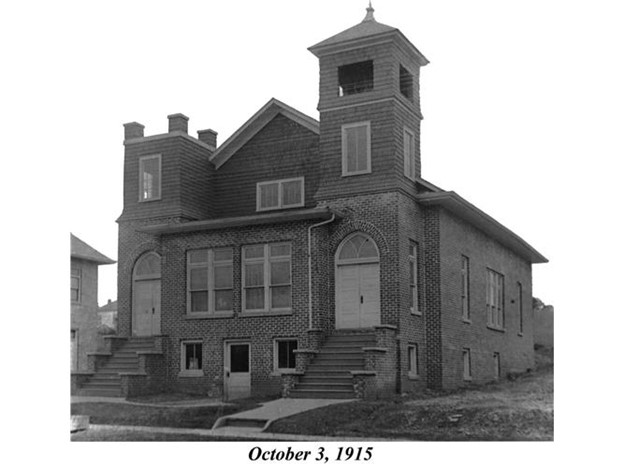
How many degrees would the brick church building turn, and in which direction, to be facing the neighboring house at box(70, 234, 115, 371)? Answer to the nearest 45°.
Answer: approximately 90° to its right

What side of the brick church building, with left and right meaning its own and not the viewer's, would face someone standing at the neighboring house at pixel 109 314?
right

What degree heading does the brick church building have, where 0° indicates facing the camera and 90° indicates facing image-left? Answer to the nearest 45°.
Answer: approximately 45°
